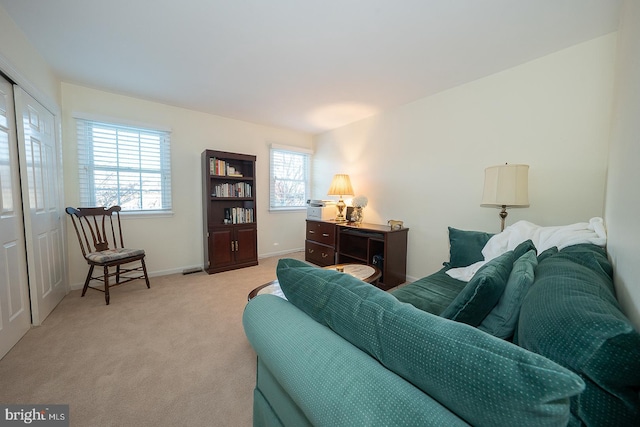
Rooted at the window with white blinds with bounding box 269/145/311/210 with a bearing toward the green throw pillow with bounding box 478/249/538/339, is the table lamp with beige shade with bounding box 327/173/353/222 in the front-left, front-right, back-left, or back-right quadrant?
front-left

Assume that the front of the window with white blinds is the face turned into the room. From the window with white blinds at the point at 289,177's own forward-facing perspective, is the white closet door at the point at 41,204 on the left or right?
on its right

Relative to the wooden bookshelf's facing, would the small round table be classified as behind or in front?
in front

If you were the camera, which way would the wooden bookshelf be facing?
facing the viewer and to the right of the viewer

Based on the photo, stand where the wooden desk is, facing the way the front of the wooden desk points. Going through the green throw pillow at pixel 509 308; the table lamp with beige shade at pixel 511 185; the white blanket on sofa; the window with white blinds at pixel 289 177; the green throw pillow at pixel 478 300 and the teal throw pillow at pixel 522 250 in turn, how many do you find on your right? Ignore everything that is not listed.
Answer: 1

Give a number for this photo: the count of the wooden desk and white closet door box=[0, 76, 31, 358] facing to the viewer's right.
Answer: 1

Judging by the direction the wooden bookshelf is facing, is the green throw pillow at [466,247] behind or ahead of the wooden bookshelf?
ahead

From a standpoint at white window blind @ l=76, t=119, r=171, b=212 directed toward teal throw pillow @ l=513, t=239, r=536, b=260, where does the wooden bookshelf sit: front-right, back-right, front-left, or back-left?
front-left

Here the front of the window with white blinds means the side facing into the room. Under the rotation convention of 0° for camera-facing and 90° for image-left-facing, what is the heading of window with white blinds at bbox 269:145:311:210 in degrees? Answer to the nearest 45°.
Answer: approximately 315°

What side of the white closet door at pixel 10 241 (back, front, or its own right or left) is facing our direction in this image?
right

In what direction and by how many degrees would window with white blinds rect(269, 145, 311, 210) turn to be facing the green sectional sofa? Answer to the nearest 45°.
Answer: approximately 45° to its right

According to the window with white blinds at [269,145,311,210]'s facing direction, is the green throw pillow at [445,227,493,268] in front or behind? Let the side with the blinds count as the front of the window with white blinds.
in front

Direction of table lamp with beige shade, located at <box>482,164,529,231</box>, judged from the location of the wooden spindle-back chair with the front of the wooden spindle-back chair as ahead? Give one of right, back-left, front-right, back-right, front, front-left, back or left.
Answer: front

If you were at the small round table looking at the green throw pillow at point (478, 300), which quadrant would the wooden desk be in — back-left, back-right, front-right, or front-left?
back-left

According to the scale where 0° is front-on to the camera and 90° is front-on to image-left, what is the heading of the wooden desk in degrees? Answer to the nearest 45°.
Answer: approximately 45°
